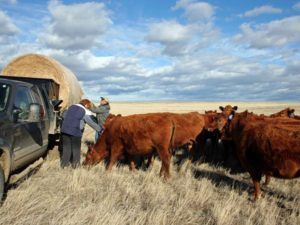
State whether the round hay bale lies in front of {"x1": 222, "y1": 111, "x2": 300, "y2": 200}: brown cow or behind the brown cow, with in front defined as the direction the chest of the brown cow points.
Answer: in front

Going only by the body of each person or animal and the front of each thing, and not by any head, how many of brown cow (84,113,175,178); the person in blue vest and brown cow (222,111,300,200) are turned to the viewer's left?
2

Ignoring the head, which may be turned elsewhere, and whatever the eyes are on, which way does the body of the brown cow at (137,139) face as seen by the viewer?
to the viewer's left

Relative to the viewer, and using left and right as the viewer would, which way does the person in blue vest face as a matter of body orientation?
facing away from the viewer and to the right of the viewer

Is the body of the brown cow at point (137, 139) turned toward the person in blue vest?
yes

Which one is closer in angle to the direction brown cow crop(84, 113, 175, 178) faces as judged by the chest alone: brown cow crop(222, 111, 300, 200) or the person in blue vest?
the person in blue vest

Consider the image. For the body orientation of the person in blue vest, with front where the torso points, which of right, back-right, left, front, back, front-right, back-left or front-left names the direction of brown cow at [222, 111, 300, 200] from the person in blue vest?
right

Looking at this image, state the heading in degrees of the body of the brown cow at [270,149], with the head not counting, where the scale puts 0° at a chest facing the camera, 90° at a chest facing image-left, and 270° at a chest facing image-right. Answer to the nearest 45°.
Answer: approximately 90°

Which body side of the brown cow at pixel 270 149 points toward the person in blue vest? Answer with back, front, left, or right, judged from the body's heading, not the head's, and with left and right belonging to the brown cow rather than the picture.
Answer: front

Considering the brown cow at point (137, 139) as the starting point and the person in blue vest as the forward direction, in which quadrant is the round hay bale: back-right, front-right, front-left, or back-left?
front-right

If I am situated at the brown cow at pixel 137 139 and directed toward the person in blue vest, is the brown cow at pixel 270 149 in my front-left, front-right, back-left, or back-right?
back-left

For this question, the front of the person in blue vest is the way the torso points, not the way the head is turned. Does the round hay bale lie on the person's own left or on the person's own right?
on the person's own left
